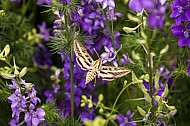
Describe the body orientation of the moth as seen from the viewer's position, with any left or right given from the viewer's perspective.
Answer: facing away from the viewer and to the right of the viewer
